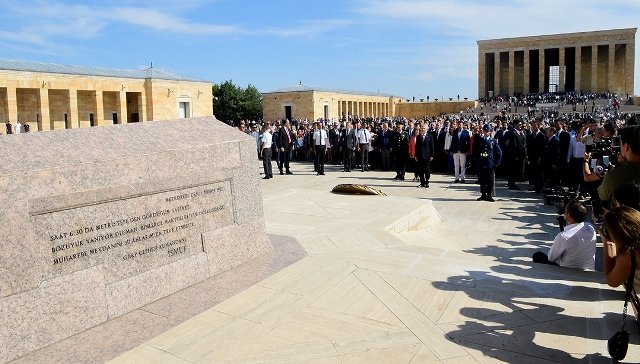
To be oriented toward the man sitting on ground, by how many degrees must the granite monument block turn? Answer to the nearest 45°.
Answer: approximately 45° to its left

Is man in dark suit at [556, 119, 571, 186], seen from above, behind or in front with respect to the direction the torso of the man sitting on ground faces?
in front

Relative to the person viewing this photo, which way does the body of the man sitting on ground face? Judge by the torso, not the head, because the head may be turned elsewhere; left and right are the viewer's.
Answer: facing away from the viewer and to the left of the viewer

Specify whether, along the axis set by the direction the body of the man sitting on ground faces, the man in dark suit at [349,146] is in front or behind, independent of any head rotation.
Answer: in front

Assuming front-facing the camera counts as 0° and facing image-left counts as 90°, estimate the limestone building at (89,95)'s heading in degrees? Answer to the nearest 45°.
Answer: approximately 315°

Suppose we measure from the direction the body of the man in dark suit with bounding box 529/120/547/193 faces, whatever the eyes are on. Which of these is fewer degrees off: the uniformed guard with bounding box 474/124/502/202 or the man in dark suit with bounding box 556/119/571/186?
the uniformed guard

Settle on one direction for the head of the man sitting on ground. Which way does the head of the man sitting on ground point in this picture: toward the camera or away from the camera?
away from the camera

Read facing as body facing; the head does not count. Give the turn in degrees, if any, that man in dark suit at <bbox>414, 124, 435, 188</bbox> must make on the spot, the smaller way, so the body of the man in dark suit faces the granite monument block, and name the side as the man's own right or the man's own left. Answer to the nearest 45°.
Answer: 0° — they already face it

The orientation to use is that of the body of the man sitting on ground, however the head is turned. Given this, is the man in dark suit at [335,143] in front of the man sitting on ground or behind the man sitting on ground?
in front
